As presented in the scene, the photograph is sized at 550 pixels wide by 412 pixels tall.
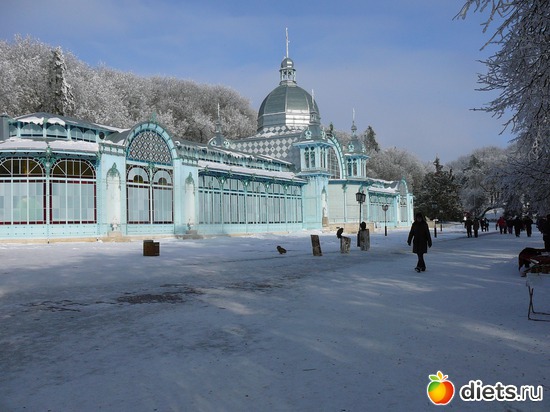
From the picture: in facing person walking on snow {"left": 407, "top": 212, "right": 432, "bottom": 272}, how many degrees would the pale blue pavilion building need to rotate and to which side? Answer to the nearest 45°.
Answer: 0° — it already faces them

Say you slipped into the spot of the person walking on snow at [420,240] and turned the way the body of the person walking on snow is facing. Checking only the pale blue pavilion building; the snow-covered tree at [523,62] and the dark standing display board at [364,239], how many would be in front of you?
1

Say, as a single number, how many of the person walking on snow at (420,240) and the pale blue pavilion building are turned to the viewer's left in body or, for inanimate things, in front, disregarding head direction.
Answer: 0

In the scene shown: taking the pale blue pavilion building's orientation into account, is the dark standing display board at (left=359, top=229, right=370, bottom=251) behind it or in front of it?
in front

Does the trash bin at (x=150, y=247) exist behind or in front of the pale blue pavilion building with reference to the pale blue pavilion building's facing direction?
in front

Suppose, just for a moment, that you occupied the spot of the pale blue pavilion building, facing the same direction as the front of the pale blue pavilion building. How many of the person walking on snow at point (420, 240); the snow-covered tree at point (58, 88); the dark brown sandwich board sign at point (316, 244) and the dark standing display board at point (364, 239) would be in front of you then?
3
